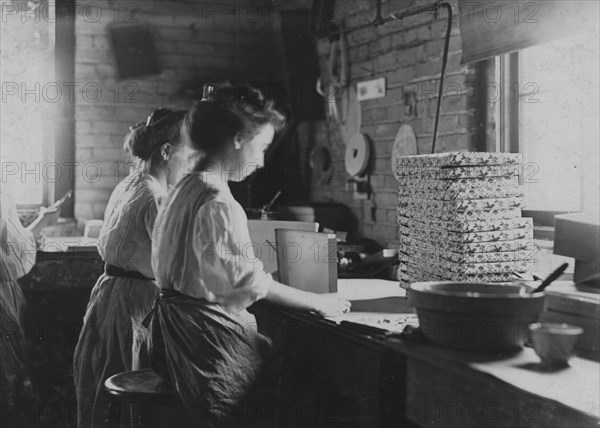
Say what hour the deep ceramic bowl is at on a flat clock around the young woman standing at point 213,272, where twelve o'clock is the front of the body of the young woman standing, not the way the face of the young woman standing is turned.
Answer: The deep ceramic bowl is roughly at 1 o'clock from the young woman standing.

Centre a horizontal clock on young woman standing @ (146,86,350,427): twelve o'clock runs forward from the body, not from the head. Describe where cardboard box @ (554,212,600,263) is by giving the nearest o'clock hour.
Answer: The cardboard box is roughly at 12 o'clock from the young woman standing.

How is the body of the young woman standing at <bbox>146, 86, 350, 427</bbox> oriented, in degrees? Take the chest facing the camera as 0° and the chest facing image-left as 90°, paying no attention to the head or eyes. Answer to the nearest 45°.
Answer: approximately 270°

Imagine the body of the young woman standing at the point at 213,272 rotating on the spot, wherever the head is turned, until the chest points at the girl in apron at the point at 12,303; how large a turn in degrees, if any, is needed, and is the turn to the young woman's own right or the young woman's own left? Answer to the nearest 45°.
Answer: approximately 135° to the young woman's own left

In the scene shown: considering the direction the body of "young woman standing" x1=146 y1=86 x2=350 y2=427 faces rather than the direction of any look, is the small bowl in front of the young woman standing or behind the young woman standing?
in front

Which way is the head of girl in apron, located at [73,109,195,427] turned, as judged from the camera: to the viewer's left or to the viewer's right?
to the viewer's right

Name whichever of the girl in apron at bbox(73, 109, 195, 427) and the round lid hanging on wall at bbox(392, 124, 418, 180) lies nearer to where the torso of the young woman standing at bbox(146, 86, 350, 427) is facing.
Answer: the round lid hanging on wall

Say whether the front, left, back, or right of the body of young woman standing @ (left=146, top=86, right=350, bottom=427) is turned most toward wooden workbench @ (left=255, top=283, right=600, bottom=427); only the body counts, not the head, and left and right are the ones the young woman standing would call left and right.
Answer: front

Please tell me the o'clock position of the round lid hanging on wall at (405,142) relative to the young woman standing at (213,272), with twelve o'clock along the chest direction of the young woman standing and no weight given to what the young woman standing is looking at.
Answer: The round lid hanging on wall is roughly at 10 o'clock from the young woman standing.

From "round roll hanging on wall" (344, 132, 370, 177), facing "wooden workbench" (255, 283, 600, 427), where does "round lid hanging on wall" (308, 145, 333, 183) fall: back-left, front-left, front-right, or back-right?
back-right

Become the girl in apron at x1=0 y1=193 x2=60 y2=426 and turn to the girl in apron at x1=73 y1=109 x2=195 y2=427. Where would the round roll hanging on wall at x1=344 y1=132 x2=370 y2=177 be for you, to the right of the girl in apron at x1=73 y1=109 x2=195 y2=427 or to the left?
left

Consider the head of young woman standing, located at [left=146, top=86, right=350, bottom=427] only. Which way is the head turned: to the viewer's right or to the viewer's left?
to the viewer's right
